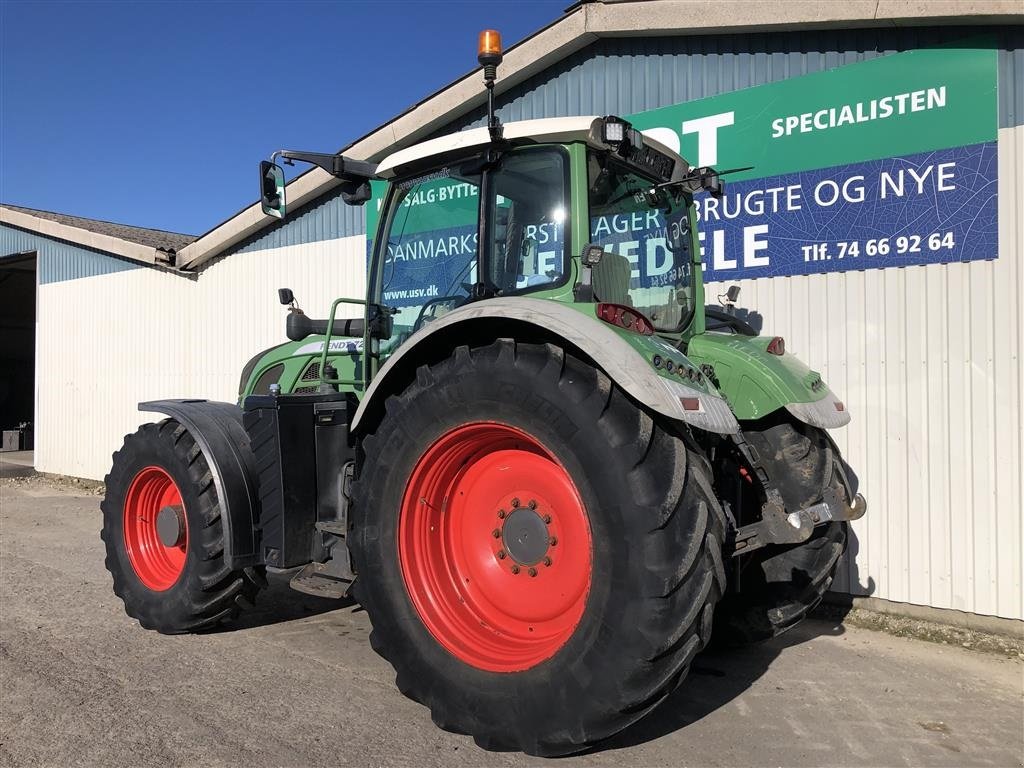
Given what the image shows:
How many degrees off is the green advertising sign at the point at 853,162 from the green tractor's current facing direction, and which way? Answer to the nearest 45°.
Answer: approximately 90° to its right

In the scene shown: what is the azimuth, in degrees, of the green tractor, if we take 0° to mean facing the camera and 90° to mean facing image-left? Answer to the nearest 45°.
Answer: approximately 135°

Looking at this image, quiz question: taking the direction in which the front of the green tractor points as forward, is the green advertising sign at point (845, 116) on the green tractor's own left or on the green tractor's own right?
on the green tractor's own right
